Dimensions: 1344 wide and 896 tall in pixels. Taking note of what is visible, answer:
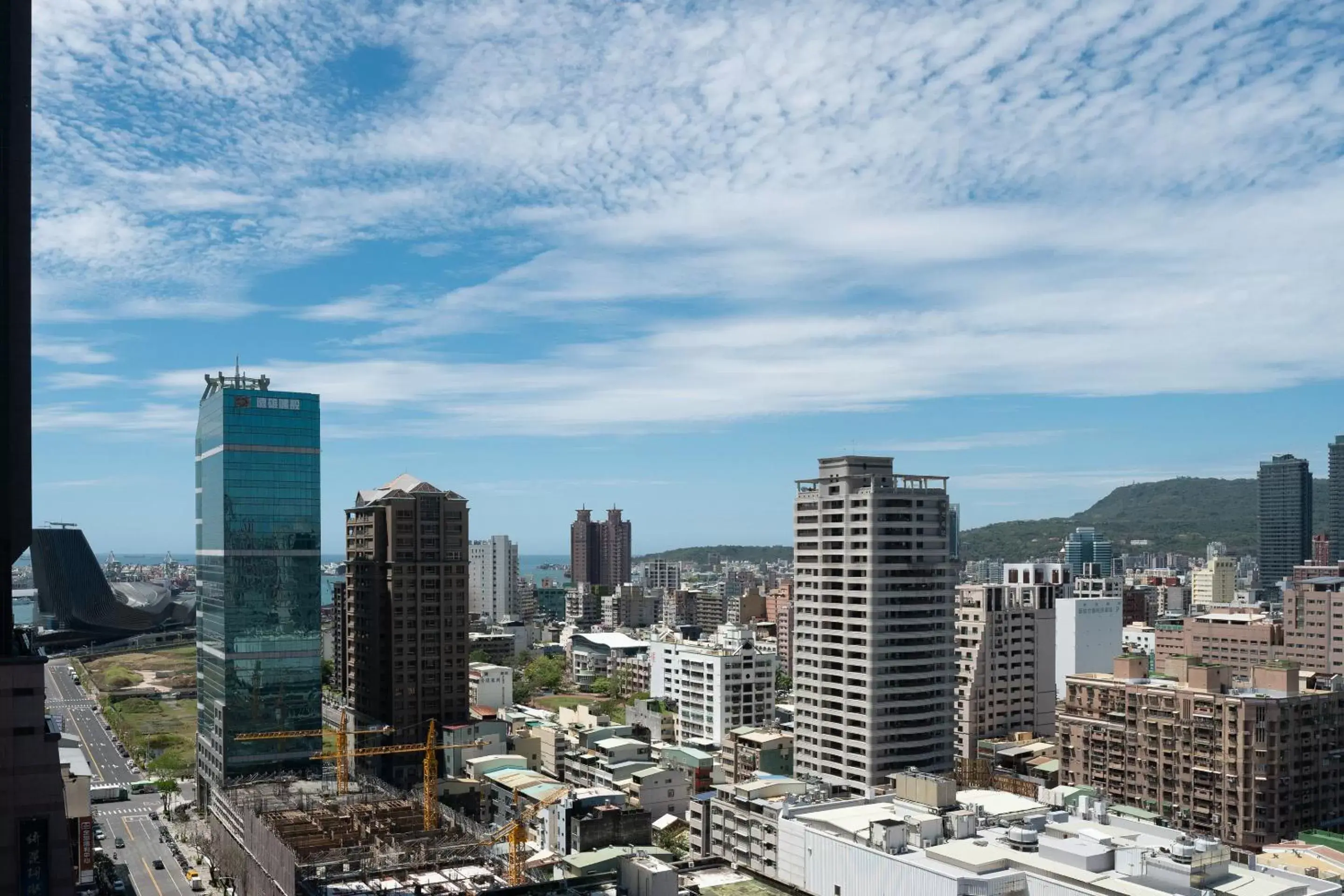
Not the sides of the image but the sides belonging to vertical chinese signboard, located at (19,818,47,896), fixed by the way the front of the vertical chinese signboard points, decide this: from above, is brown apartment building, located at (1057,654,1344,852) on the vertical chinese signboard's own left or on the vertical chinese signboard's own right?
on the vertical chinese signboard's own left
